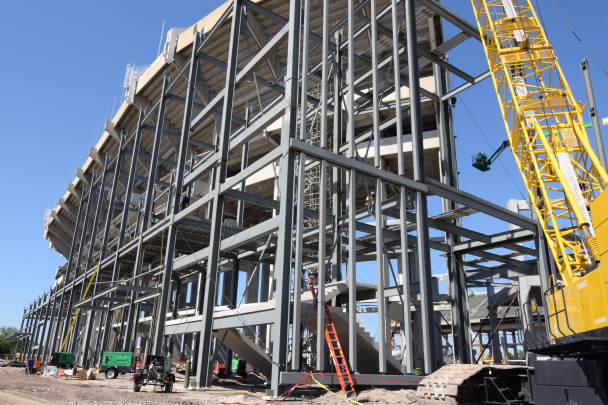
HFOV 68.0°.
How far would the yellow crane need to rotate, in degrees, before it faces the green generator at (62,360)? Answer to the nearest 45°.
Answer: approximately 45° to its left

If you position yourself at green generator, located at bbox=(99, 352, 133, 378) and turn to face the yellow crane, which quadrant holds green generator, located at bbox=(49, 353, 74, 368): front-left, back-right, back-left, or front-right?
back-left

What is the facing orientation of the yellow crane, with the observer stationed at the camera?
facing away from the viewer and to the left of the viewer

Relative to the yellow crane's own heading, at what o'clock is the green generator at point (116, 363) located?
The green generator is roughly at 10 o'clock from the yellow crane.
